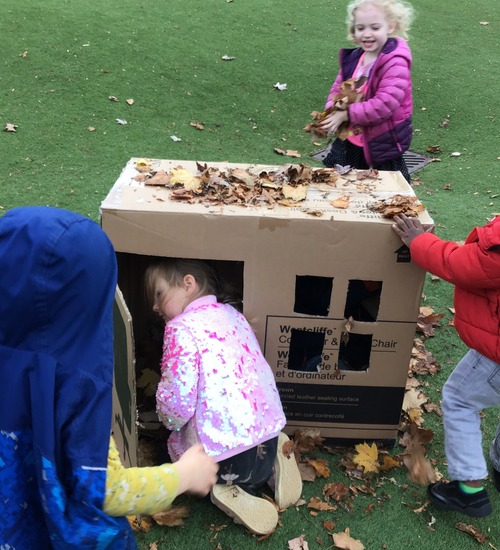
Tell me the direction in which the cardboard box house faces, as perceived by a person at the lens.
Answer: facing the viewer

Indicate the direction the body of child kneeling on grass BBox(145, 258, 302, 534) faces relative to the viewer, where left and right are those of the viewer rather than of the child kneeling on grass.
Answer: facing away from the viewer and to the left of the viewer

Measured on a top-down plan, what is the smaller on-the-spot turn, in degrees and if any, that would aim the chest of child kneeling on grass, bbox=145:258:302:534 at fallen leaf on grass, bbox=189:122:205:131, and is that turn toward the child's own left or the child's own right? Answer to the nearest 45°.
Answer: approximately 45° to the child's own right

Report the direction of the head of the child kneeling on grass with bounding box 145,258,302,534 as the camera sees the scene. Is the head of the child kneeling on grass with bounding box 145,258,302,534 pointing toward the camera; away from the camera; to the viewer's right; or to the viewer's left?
to the viewer's left

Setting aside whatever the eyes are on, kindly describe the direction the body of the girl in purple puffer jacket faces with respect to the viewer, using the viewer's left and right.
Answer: facing the viewer and to the left of the viewer

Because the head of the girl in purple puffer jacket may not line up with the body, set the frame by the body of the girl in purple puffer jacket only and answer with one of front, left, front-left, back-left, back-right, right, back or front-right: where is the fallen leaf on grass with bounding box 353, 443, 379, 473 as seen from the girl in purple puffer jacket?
front-left

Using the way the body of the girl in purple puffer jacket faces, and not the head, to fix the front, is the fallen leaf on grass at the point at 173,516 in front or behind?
in front
